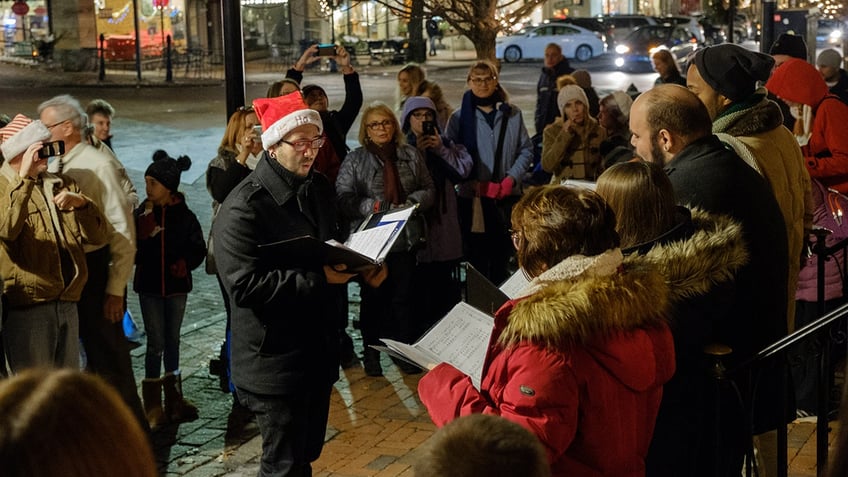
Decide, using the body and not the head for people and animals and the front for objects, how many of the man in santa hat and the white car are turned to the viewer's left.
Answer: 1

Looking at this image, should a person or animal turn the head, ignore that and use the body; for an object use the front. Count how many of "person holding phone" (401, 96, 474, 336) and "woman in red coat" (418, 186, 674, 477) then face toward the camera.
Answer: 1

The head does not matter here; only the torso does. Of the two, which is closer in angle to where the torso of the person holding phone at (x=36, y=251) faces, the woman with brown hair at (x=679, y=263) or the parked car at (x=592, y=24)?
the woman with brown hair

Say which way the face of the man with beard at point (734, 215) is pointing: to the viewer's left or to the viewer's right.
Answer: to the viewer's left

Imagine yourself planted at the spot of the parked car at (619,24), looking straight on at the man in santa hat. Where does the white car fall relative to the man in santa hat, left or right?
right

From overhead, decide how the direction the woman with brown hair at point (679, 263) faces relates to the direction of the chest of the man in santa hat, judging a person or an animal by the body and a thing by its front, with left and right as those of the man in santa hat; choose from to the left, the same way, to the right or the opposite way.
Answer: the opposite way

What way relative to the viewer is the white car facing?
to the viewer's left

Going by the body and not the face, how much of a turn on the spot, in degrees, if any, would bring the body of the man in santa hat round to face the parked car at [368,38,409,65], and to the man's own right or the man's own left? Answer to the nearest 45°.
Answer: approximately 135° to the man's own left
